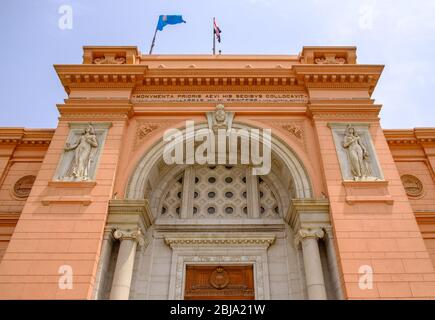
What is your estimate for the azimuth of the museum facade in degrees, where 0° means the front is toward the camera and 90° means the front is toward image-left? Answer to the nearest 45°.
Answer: approximately 0°
